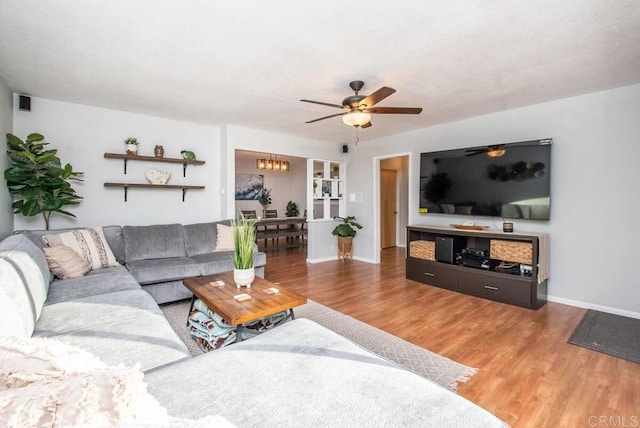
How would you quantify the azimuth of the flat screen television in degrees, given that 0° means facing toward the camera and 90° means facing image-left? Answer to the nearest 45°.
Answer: approximately 45°

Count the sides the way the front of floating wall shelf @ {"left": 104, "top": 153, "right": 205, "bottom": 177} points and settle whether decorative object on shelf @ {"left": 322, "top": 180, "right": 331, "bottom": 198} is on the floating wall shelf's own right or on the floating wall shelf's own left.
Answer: on the floating wall shelf's own left

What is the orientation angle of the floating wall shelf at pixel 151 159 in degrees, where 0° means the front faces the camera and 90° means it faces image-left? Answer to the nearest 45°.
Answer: approximately 0°

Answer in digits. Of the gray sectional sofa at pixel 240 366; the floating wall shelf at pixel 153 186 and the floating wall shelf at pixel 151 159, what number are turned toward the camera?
2

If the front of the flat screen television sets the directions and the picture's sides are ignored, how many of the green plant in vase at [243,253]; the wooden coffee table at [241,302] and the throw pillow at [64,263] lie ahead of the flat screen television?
3

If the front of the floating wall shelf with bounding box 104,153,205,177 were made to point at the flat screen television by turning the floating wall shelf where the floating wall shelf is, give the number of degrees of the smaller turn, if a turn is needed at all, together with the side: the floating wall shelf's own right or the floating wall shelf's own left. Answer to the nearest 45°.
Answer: approximately 45° to the floating wall shelf's own left
